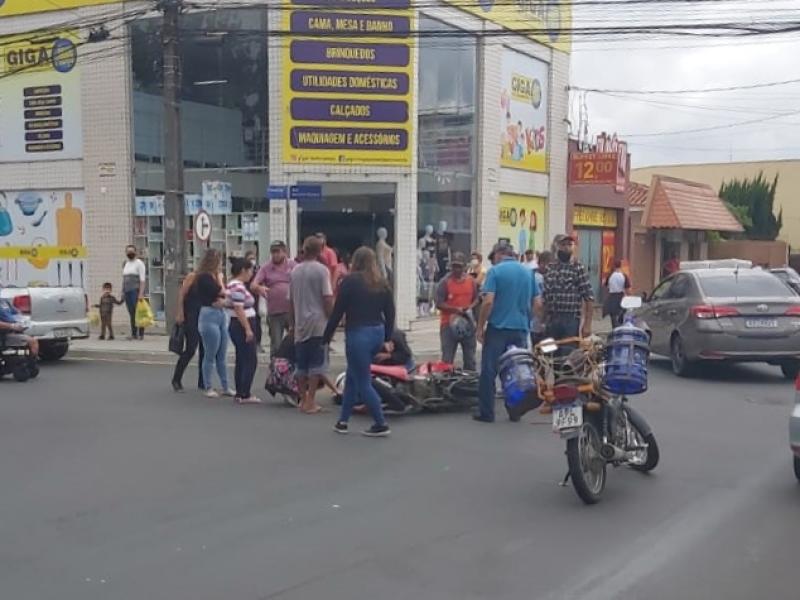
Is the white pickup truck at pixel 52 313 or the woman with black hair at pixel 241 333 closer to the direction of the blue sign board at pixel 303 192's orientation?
the woman with black hair

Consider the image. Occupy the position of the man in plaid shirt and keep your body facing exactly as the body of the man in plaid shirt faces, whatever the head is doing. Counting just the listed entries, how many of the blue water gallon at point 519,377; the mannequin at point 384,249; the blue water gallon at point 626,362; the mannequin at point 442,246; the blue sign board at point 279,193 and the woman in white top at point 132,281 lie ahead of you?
2

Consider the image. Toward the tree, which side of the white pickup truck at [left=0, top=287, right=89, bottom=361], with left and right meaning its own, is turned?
right

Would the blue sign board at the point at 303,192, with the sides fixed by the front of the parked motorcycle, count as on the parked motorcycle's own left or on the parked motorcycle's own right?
on the parked motorcycle's own left

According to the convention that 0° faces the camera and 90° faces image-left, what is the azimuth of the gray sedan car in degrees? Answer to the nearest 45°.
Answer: approximately 135°

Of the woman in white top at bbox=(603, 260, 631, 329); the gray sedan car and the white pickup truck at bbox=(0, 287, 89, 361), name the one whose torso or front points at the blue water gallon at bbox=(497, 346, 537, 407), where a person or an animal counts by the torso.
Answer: the woman in white top

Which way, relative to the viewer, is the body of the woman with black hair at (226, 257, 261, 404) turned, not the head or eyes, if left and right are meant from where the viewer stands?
facing to the right of the viewer

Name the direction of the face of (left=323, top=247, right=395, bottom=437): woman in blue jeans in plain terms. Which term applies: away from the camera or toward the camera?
away from the camera

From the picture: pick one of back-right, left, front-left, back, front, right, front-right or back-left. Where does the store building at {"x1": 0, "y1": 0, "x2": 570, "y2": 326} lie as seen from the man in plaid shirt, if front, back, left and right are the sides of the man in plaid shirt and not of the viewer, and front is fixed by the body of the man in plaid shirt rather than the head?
back-right

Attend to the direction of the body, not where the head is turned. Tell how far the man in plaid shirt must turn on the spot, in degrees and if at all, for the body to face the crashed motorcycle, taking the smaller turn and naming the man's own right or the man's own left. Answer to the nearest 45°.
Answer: approximately 90° to the man's own right

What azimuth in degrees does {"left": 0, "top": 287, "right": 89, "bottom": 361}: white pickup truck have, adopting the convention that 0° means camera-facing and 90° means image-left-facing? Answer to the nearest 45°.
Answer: approximately 135°
